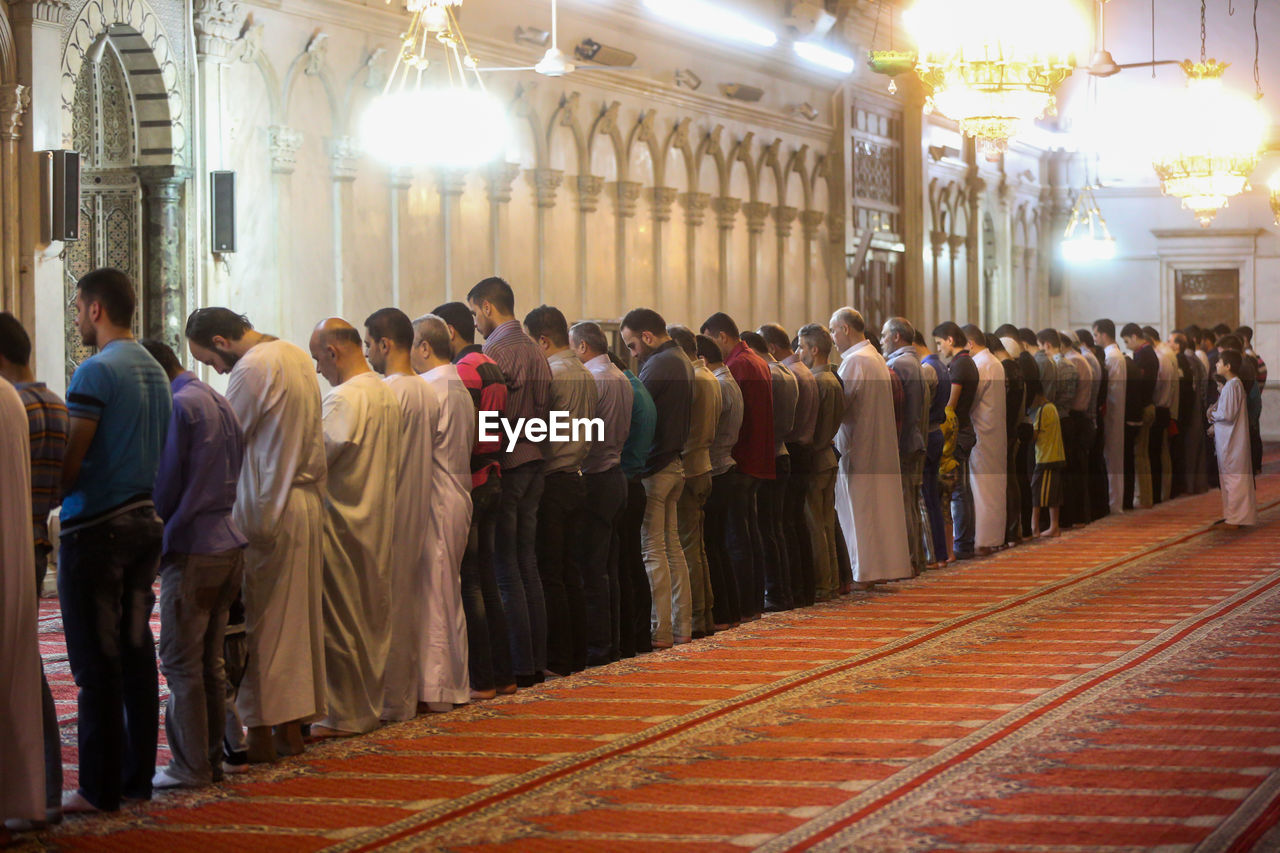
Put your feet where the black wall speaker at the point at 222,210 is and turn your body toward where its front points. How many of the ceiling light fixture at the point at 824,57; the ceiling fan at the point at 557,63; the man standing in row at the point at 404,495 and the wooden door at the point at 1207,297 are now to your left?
3

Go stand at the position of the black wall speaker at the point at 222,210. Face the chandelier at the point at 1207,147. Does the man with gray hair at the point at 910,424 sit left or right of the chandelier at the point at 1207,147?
right

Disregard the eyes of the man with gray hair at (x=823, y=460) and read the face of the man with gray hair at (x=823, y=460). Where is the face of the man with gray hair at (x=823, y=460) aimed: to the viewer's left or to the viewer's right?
to the viewer's left

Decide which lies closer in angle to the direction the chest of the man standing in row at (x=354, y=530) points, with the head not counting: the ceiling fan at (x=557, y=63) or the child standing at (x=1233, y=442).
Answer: the ceiling fan

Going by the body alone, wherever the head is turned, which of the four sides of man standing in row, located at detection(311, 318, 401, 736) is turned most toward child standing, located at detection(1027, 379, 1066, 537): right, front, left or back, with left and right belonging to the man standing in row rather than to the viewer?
right

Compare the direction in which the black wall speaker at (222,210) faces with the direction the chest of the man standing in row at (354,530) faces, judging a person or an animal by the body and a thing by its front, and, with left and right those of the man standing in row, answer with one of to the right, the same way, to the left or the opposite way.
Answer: the opposite way

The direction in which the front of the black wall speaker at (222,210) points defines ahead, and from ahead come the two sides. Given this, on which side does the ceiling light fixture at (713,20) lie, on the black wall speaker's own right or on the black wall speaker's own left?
on the black wall speaker's own left

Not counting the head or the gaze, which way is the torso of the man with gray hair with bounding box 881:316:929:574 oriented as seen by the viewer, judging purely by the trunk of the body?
to the viewer's left

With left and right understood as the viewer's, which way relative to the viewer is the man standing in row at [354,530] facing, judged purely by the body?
facing away from the viewer and to the left of the viewer

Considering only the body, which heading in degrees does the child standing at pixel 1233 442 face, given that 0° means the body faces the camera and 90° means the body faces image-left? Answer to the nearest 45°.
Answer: approximately 90°
